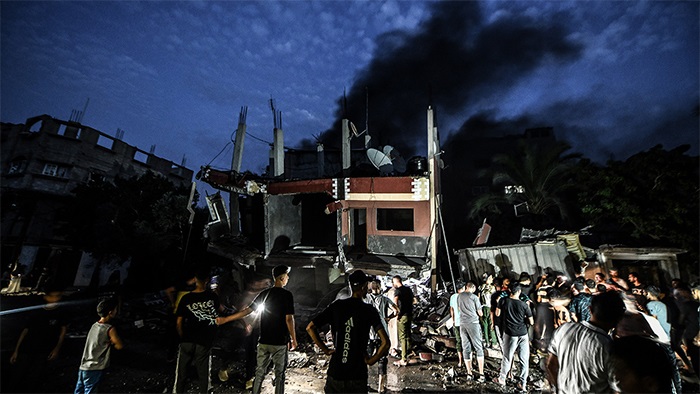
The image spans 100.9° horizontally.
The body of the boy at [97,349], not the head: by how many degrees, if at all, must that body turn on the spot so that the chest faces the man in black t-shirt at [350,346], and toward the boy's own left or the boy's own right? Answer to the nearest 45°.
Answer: approximately 90° to the boy's own right

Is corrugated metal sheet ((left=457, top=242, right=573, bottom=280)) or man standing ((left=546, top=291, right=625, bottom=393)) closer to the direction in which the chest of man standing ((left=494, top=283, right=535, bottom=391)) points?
the corrugated metal sheet

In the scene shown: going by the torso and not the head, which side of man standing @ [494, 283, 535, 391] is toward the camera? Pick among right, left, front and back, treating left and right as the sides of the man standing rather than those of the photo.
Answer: back

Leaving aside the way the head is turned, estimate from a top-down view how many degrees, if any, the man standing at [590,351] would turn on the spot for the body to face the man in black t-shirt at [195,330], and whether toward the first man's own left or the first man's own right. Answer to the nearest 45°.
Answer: approximately 135° to the first man's own left

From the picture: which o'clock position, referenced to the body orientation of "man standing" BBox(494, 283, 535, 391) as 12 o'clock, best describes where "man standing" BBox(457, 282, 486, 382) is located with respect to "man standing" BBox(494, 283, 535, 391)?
"man standing" BBox(457, 282, 486, 382) is roughly at 10 o'clock from "man standing" BBox(494, 283, 535, 391).

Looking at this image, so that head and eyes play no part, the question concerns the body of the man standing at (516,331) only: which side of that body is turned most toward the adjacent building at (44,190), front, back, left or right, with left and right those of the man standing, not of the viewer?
left

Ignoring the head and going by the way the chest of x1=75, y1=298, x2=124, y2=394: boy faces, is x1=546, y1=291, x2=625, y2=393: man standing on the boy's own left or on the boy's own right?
on the boy's own right

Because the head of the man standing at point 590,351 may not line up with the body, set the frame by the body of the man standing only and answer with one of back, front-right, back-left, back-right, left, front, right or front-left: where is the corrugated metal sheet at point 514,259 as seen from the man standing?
front-left

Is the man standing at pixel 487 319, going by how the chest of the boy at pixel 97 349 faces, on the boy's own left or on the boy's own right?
on the boy's own right

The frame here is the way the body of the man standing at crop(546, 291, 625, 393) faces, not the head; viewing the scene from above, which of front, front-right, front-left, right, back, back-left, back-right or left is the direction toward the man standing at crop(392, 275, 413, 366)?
left

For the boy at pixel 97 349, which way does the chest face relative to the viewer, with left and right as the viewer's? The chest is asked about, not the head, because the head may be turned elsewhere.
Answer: facing away from the viewer and to the right of the viewer

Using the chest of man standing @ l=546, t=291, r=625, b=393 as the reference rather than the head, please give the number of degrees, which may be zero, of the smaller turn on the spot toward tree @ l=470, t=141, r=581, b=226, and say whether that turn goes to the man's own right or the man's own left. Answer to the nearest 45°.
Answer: approximately 45° to the man's own left

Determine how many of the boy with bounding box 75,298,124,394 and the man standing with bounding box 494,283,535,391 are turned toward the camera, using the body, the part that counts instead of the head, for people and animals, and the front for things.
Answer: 0

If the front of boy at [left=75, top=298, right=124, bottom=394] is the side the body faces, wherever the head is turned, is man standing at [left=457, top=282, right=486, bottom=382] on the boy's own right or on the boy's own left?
on the boy's own right
